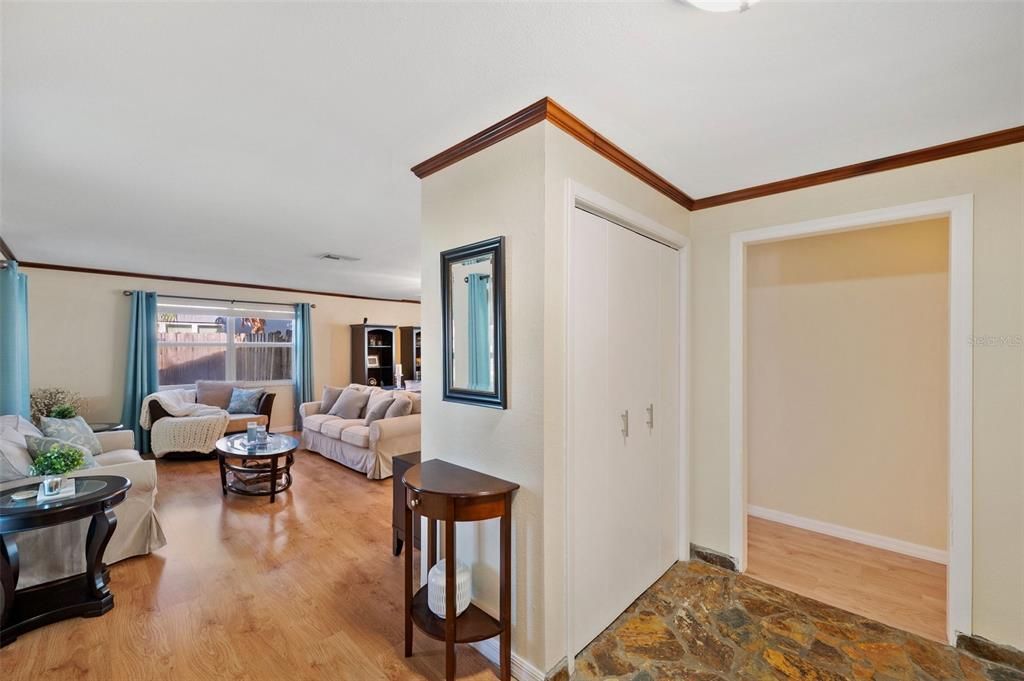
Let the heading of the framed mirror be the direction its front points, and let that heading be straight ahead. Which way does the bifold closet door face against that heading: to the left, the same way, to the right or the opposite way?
to the left

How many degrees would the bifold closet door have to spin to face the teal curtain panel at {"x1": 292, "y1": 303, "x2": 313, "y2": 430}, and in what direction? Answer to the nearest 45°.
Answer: approximately 180°

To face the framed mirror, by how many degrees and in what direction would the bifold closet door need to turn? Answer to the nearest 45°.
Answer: approximately 90° to its right

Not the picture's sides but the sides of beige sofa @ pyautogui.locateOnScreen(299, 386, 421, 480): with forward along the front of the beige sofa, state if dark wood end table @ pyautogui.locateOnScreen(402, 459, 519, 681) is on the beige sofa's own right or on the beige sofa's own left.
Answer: on the beige sofa's own left

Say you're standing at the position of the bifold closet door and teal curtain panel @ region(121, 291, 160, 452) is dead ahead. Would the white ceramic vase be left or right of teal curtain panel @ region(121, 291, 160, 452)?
left

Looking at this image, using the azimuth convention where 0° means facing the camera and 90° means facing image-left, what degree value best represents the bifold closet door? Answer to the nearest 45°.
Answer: approximately 315°

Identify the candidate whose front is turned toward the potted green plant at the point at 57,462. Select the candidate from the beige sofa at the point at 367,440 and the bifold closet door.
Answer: the beige sofa

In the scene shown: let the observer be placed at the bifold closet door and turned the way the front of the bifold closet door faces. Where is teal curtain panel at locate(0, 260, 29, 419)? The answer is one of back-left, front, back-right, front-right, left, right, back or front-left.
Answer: back-right

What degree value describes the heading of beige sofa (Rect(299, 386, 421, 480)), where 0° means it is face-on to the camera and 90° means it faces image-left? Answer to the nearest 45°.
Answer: approximately 45°

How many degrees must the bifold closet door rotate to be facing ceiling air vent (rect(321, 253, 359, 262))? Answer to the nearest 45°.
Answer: approximately 180°
